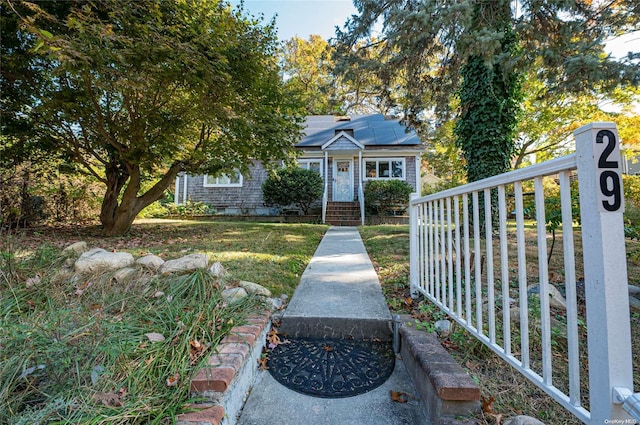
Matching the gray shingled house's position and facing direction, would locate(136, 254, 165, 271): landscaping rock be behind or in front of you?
in front

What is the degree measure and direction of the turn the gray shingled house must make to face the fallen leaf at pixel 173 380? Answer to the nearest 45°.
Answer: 0° — it already faces it

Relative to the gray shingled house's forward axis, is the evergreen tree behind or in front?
in front

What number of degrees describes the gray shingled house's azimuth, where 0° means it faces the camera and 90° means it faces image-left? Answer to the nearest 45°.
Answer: approximately 0°

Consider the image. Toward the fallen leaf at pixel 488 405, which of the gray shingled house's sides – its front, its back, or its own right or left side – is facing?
front

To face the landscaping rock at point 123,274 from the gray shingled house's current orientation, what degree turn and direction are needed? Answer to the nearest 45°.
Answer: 0° — it already faces it

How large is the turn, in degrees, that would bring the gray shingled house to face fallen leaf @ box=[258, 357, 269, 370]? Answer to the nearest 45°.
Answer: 0° — it already faces it

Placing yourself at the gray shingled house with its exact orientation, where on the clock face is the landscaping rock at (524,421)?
The landscaping rock is roughly at 12 o'clock from the gray shingled house.

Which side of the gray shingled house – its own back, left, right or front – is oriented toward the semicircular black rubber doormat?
front

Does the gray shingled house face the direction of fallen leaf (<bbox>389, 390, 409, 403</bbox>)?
yes

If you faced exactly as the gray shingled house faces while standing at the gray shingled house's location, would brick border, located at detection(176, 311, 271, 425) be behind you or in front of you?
in front

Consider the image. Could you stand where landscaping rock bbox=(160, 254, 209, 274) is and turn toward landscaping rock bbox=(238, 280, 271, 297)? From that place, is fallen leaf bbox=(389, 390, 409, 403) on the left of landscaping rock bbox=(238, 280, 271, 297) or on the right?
right

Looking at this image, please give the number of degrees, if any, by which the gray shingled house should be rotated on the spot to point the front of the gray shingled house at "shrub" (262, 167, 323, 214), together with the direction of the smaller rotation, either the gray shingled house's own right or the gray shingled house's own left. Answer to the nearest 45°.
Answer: approximately 45° to the gray shingled house's own right
